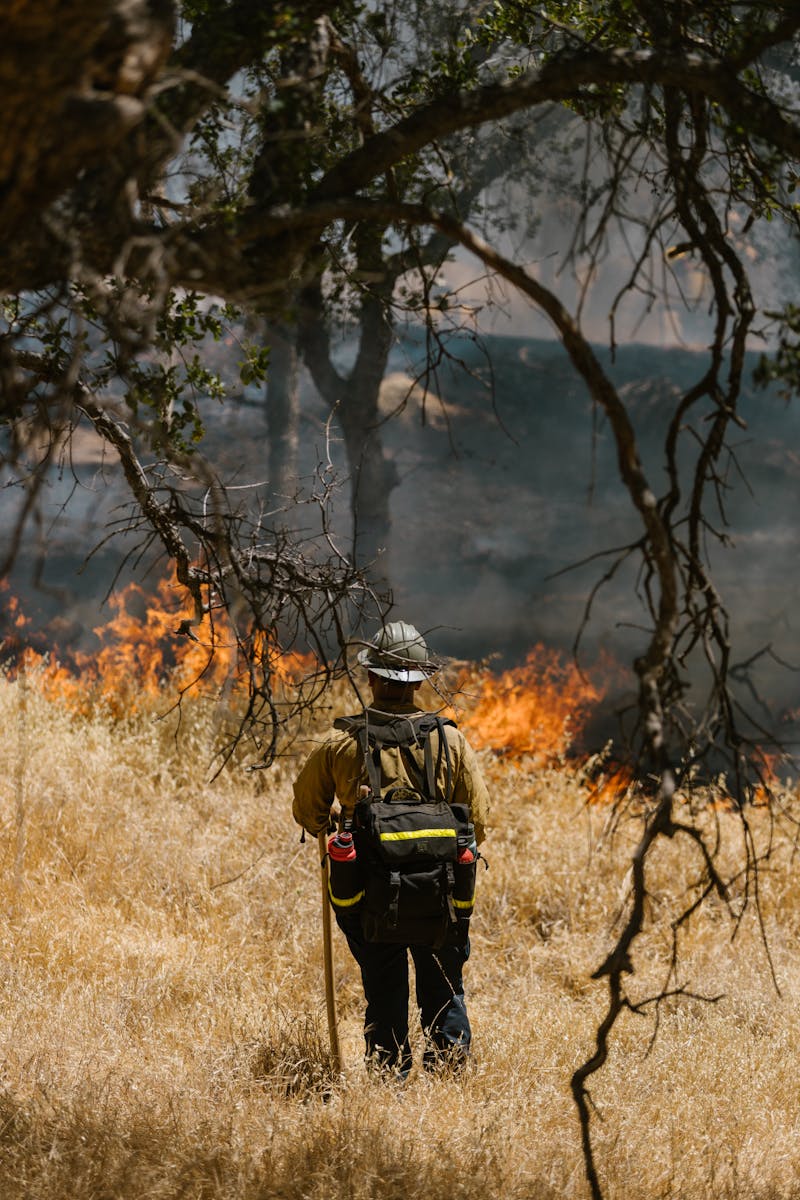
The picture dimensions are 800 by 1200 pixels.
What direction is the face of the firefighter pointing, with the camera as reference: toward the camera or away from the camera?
away from the camera

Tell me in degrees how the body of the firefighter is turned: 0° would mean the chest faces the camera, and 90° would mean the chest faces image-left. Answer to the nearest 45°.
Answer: approximately 180°
